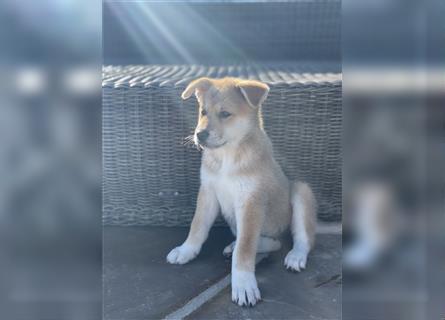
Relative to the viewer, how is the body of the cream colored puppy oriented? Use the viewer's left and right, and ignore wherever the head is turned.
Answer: facing the viewer and to the left of the viewer
